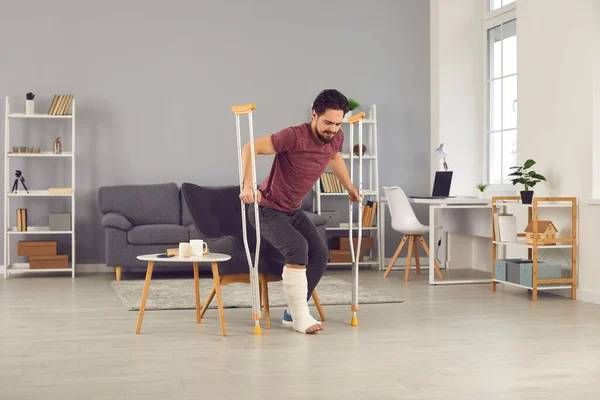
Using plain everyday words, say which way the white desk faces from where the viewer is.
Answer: facing to the left of the viewer

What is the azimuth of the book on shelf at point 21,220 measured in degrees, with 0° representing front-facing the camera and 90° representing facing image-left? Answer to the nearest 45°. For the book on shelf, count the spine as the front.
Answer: approximately 0°

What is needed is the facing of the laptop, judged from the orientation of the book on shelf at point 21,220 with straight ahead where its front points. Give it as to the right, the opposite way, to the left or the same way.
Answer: to the right

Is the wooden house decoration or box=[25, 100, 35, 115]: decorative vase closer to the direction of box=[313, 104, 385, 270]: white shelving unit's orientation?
the wooden house decoration

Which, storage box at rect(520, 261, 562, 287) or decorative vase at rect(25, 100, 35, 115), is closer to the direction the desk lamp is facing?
the decorative vase

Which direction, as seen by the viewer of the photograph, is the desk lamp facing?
facing to the left of the viewer
